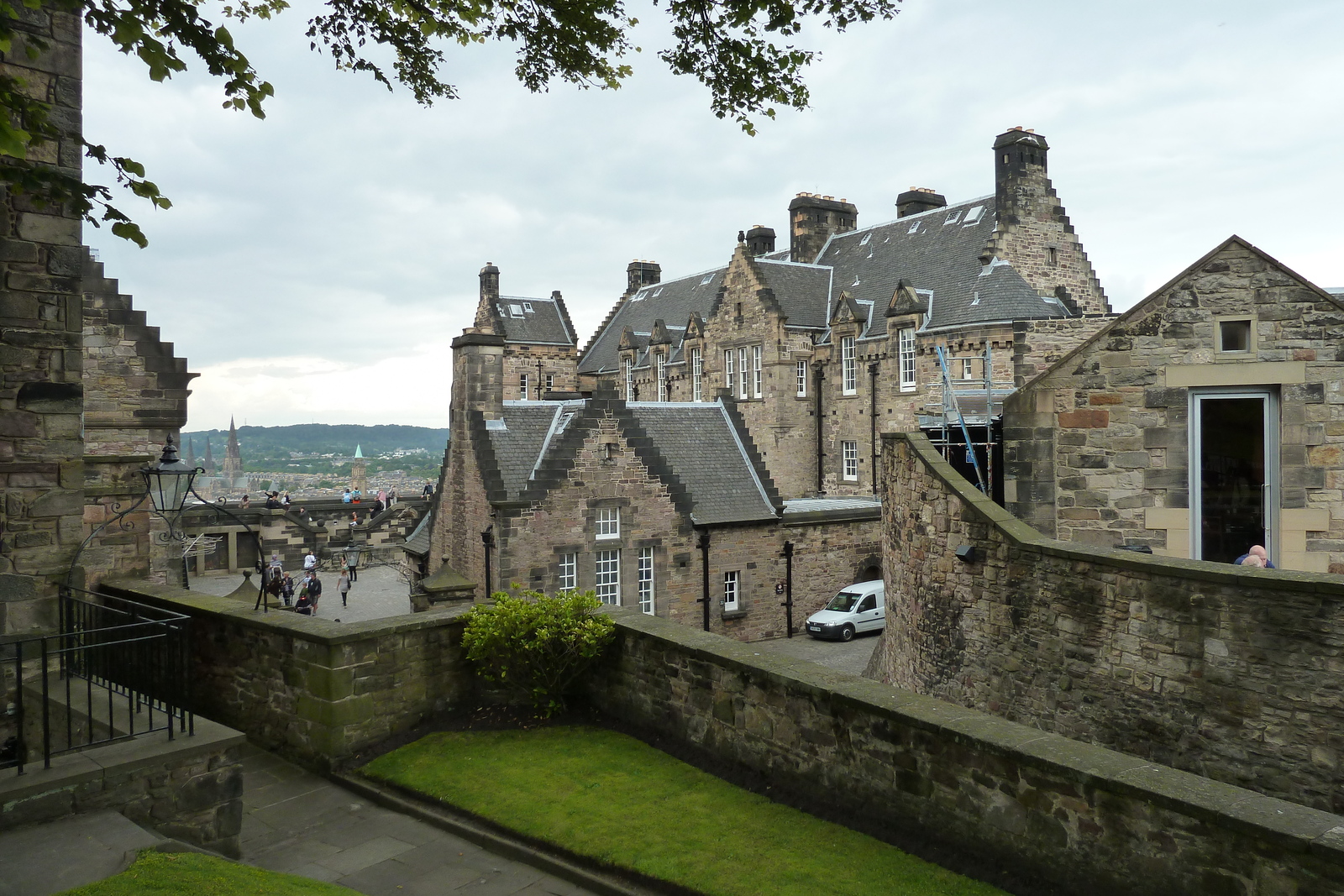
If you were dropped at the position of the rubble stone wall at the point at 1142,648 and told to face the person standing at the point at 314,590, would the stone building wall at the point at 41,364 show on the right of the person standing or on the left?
left

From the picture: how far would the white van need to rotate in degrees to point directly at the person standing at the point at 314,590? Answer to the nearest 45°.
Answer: approximately 45° to its right

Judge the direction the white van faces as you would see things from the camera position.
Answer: facing the viewer and to the left of the viewer

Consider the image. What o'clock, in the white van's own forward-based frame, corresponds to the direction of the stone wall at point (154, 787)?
The stone wall is roughly at 11 o'clock from the white van.

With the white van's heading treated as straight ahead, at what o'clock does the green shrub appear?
The green shrub is roughly at 11 o'clock from the white van.

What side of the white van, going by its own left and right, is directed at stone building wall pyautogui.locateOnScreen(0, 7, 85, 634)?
front

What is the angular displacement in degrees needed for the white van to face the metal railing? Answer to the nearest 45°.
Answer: approximately 45° to its left
